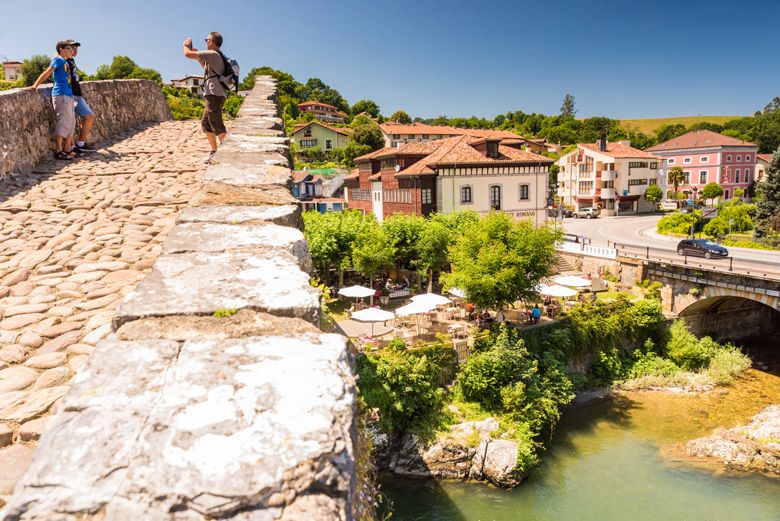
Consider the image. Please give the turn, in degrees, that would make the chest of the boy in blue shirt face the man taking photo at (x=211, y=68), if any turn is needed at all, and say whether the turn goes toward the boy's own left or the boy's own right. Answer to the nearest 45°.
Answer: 0° — they already face them

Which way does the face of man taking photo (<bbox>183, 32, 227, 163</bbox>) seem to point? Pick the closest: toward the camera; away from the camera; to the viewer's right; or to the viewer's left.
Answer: to the viewer's left

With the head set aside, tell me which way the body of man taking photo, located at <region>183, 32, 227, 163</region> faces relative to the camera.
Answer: to the viewer's left

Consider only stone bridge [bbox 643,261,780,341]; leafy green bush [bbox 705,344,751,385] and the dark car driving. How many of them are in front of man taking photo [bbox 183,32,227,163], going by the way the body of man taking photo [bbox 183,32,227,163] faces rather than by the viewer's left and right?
0

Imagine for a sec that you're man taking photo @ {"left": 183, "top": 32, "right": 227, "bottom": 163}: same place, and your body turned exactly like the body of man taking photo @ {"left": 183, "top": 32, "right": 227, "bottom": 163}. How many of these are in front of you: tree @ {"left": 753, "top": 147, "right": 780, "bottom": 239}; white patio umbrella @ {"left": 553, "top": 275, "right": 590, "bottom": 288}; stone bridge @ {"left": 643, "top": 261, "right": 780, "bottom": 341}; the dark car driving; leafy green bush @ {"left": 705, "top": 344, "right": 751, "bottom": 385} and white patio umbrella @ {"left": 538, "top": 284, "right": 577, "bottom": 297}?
0

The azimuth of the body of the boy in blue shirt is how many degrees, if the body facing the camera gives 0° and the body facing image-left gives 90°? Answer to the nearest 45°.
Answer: approximately 315°

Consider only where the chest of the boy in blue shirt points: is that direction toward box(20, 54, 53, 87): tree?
no
